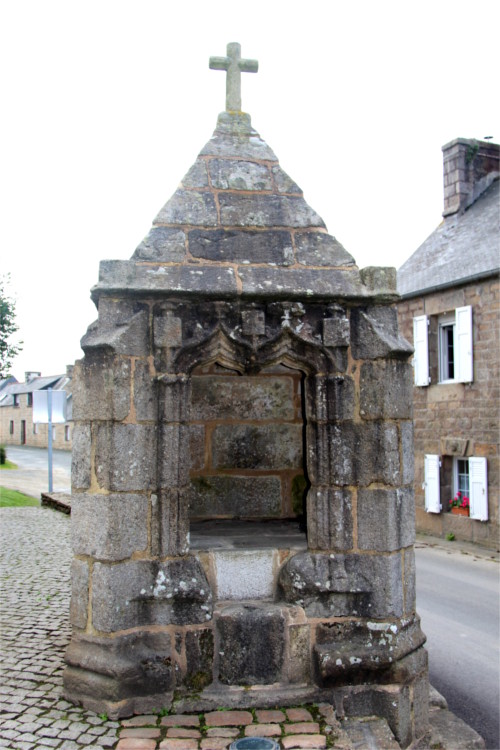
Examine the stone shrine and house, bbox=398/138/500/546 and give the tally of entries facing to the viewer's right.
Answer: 0

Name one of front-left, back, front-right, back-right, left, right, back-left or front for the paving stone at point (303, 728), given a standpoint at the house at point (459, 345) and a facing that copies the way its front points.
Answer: front-left

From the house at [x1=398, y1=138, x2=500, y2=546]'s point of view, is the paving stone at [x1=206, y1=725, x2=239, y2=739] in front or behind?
in front

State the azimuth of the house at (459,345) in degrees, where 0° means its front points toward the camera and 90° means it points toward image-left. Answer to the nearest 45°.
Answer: approximately 45°

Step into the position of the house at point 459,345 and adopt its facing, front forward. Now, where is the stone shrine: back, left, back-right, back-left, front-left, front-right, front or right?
front-left
